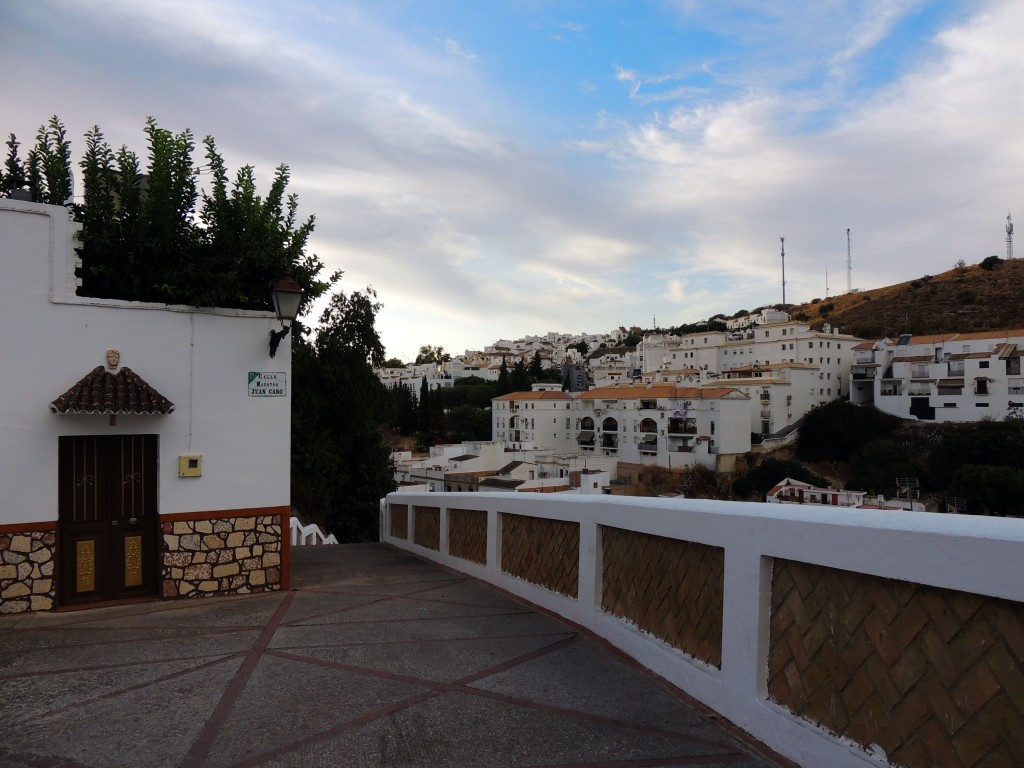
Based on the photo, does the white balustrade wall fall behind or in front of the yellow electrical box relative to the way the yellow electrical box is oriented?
in front

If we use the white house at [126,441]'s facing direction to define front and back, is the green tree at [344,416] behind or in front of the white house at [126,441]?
behind

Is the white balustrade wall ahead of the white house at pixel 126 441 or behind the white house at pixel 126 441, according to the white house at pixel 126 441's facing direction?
ahead

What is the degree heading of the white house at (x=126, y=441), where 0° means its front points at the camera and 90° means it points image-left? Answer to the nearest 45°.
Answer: approximately 0°

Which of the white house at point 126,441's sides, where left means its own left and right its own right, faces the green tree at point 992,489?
left

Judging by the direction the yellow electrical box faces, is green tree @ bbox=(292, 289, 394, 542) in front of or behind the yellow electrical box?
behind

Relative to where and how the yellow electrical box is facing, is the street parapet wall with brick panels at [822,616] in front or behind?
in front

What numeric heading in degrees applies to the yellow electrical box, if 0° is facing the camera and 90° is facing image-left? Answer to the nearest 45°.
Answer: approximately 0°
